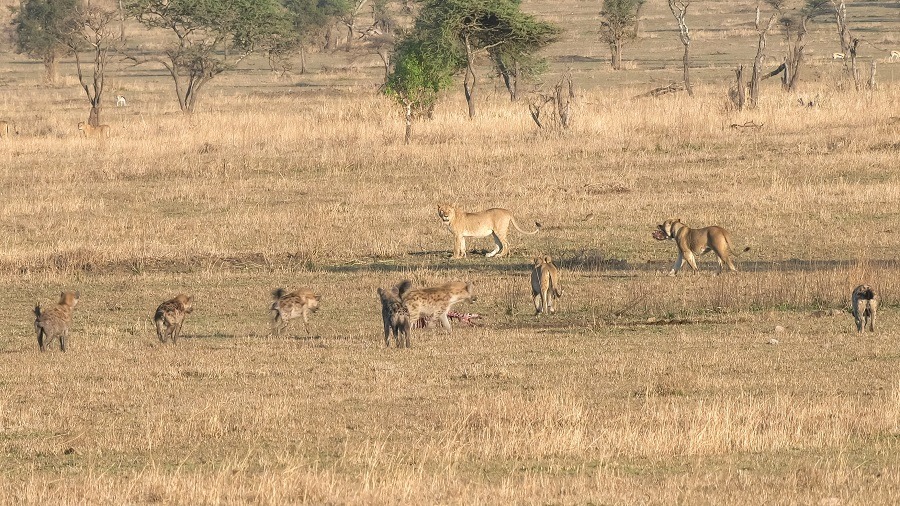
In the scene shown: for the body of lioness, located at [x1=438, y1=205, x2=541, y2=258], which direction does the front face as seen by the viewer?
to the viewer's left

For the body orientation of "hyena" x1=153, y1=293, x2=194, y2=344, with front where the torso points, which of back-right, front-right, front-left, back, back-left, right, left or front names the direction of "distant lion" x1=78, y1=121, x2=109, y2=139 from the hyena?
front-left

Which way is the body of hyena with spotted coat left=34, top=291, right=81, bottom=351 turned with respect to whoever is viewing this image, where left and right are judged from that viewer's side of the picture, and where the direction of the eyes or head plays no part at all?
facing away from the viewer and to the right of the viewer

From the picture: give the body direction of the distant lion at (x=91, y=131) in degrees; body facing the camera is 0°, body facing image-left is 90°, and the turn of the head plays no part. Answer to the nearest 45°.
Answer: approximately 90°

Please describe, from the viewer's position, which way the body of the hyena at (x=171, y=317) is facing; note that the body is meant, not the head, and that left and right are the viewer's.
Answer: facing away from the viewer and to the right of the viewer

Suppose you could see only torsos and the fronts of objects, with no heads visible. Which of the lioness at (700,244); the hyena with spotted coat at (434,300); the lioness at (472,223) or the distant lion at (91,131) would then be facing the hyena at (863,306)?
the hyena with spotted coat

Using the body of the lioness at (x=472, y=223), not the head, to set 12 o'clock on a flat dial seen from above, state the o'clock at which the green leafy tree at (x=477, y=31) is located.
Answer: The green leafy tree is roughly at 3 o'clock from the lioness.

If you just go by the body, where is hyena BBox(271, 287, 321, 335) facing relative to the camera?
to the viewer's right

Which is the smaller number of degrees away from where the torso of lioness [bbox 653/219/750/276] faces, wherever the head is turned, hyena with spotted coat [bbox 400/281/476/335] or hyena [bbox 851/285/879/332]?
the hyena with spotted coat

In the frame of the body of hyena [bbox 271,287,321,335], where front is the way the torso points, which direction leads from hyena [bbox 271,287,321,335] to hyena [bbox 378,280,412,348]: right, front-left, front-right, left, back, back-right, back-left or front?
front-right

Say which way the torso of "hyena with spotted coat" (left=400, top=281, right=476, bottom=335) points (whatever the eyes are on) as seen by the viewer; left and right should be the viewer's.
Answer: facing to the right of the viewer

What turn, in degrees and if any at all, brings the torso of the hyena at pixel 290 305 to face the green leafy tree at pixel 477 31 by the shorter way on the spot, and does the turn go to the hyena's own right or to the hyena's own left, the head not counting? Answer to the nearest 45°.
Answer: approximately 90° to the hyena's own left

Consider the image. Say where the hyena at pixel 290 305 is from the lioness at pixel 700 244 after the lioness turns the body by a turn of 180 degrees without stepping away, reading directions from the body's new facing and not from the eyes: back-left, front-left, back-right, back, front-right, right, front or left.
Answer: back-right
